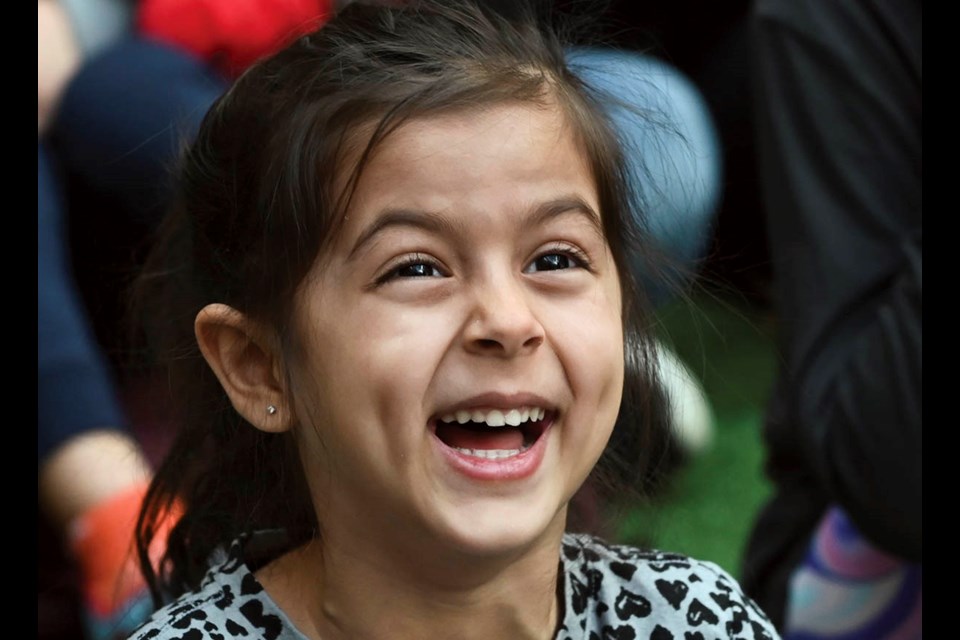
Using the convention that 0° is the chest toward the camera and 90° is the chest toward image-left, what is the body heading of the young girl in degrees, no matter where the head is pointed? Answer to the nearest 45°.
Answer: approximately 315°

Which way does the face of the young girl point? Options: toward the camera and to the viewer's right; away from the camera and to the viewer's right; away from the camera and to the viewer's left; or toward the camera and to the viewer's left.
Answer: toward the camera and to the viewer's right
